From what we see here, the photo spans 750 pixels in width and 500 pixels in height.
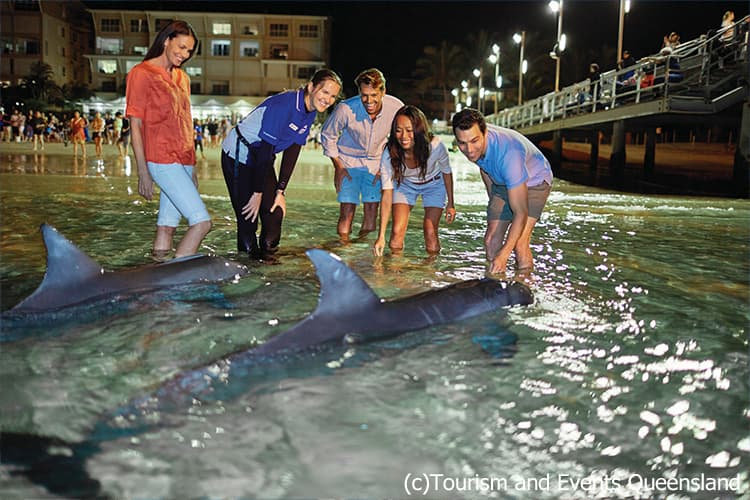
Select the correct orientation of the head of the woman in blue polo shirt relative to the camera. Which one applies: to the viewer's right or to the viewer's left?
to the viewer's right

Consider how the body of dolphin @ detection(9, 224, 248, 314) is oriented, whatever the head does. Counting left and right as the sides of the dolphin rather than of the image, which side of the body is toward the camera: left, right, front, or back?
right

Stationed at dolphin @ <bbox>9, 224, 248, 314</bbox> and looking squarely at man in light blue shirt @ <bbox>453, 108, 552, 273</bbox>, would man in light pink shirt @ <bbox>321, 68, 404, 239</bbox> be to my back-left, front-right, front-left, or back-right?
front-left

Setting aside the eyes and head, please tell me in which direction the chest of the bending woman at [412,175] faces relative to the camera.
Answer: toward the camera

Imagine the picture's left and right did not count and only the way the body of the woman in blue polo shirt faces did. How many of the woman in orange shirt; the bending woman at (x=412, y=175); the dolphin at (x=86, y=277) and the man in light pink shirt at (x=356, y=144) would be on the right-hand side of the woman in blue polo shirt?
2

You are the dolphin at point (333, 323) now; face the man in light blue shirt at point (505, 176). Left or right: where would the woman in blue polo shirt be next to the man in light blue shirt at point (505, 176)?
left

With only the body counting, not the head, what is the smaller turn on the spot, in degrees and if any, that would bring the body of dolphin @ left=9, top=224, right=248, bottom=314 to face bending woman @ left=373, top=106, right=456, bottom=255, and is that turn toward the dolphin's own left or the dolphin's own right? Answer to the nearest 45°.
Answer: approximately 45° to the dolphin's own left

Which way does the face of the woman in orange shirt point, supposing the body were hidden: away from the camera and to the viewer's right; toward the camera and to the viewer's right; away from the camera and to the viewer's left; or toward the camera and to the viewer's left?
toward the camera and to the viewer's right

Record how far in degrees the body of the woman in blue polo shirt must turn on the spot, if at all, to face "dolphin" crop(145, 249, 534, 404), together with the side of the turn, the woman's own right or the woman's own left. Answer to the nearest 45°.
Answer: approximately 45° to the woman's own right

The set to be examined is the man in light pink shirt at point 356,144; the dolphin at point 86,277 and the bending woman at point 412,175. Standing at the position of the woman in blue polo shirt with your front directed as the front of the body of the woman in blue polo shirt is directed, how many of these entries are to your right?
1

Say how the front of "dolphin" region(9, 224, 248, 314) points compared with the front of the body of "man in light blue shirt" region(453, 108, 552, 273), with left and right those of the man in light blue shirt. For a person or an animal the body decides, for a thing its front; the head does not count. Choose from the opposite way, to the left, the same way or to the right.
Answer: the opposite way

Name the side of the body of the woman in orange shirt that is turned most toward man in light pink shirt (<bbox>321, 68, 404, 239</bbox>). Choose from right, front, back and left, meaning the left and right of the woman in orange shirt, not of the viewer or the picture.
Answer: left

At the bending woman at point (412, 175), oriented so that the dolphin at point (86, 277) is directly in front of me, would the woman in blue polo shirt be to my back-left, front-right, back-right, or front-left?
front-right

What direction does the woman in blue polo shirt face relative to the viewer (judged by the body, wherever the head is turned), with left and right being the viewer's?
facing the viewer and to the right of the viewer

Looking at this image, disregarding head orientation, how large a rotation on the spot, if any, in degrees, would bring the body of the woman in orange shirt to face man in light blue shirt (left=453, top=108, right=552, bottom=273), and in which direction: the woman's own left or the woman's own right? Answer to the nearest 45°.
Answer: approximately 45° to the woman's own left

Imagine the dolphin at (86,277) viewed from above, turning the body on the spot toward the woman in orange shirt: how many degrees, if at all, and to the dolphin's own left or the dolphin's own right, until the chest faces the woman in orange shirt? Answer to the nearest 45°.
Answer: approximately 45° to the dolphin's own left

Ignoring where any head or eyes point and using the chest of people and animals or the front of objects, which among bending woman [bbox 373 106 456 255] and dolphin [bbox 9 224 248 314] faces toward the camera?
the bending woman

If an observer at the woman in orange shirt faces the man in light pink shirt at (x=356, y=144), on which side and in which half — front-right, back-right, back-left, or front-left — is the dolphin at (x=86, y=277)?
back-right

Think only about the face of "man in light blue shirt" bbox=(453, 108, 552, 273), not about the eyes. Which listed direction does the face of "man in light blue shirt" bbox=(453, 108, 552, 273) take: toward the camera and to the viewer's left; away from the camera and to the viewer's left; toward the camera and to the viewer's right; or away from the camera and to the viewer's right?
toward the camera and to the viewer's left

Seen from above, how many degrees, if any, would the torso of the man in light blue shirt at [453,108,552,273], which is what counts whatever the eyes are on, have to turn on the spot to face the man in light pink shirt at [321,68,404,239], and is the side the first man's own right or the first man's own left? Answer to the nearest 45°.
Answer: approximately 90° to the first man's own right
